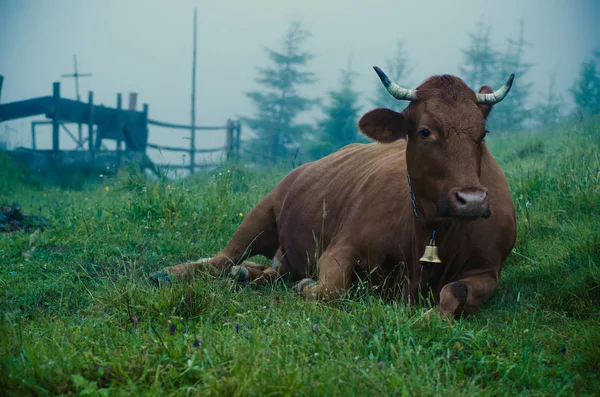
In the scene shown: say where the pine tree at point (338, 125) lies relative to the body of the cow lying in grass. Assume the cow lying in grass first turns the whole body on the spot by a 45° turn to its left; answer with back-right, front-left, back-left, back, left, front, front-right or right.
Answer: left

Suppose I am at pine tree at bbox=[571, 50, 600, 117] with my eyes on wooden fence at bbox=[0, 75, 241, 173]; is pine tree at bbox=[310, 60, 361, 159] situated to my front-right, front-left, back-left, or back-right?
front-right

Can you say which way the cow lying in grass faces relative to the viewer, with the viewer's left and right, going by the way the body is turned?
facing the viewer and to the right of the viewer

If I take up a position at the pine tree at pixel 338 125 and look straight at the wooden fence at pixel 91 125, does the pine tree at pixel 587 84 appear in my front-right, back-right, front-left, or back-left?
back-left

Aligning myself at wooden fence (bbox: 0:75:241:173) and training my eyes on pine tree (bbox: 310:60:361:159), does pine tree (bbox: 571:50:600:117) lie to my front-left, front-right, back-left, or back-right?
front-right

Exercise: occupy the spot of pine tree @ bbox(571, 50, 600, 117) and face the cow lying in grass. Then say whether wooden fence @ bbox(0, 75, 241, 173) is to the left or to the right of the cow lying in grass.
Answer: right

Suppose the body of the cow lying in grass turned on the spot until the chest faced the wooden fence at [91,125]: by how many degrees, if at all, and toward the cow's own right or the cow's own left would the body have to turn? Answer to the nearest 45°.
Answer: approximately 180°

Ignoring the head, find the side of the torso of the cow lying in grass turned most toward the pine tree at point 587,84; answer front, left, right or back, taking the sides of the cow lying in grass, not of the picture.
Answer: left
